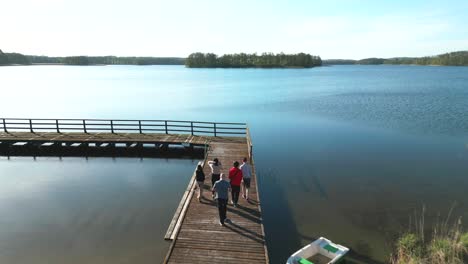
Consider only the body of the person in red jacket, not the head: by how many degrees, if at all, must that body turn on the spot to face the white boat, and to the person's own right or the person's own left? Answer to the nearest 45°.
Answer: approximately 135° to the person's own right

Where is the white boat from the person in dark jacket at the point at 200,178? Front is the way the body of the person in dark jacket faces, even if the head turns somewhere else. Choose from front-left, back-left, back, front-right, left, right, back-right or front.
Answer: back-right

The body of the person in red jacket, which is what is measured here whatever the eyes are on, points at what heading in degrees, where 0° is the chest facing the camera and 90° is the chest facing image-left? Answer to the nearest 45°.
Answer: approximately 180°

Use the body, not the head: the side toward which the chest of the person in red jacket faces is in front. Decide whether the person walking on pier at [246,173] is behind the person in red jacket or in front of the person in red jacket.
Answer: in front

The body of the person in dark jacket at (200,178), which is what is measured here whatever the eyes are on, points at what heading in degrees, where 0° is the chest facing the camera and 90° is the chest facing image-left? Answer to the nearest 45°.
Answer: approximately 180°

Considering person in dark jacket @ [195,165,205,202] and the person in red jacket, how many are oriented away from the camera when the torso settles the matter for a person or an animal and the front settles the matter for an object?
2

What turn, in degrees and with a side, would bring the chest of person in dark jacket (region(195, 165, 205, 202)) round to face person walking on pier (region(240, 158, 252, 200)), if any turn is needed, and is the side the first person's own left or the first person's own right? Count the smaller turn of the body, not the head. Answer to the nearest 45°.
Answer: approximately 90° to the first person's own right

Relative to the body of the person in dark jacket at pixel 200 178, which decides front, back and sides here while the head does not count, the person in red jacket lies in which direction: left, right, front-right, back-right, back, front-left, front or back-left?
back-right
